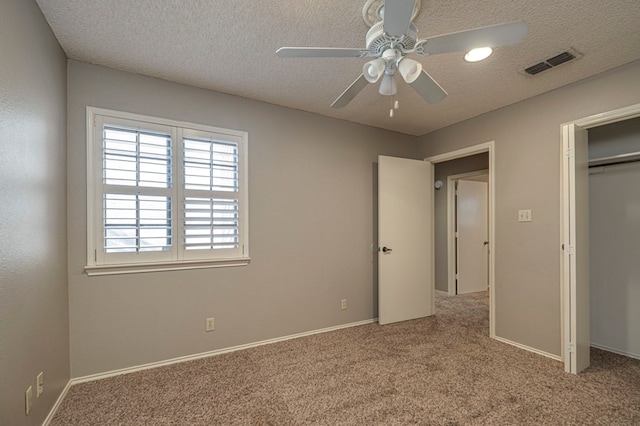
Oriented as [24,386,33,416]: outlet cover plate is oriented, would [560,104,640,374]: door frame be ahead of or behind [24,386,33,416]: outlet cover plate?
ahead

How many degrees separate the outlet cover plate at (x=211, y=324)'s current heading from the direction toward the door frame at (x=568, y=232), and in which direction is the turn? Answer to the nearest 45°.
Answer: approximately 45° to its left

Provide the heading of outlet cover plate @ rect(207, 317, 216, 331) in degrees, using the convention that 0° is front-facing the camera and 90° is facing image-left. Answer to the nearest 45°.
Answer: approximately 0°

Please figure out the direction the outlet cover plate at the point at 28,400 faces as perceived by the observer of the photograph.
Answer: facing to the right of the viewer

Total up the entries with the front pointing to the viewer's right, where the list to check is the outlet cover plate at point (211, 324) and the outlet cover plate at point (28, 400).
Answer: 1

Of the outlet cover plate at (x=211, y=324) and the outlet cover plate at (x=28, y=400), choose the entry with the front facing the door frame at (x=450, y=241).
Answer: the outlet cover plate at (x=28, y=400)

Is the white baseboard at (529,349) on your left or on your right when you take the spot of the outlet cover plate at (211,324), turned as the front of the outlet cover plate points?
on your left

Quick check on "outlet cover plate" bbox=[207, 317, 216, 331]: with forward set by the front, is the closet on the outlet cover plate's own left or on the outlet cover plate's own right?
on the outlet cover plate's own left

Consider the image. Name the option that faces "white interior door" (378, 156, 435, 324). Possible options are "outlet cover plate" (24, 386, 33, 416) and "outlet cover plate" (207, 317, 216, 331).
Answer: "outlet cover plate" (24, 386, 33, 416)

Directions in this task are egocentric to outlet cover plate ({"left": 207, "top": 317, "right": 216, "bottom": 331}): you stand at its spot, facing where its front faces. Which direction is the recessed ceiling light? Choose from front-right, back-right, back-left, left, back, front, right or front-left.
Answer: front-left
